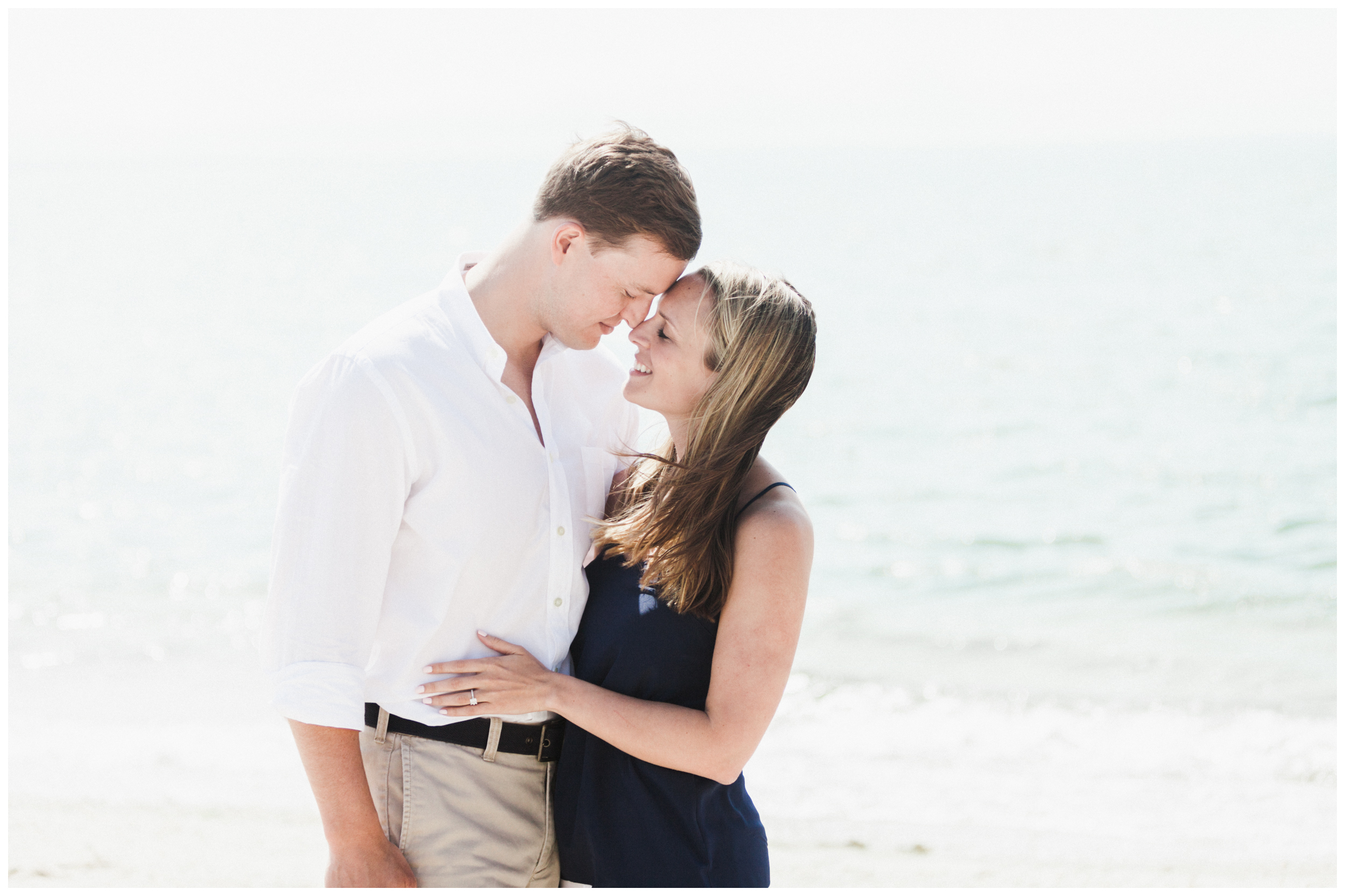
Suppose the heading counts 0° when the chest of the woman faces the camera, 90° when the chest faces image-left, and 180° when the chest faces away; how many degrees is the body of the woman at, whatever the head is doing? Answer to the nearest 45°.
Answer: approximately 45°

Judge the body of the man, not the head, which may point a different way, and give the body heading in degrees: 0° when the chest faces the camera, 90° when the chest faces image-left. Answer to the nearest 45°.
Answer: approximately 315°
